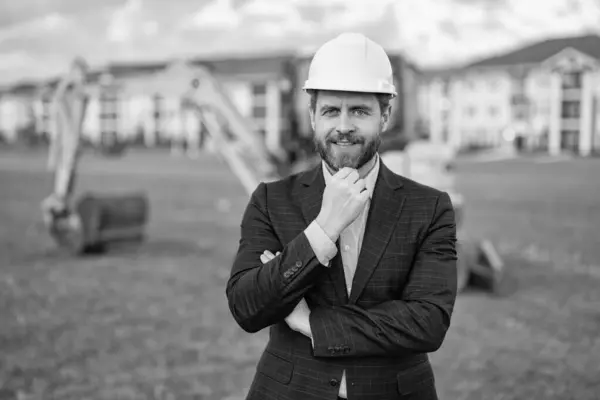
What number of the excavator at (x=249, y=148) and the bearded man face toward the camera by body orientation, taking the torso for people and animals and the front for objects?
1

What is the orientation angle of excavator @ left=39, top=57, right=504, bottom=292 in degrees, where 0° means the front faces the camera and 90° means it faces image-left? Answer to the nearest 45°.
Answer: approximately 90°

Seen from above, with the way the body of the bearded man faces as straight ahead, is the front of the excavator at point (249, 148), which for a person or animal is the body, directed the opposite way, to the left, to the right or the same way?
to the right

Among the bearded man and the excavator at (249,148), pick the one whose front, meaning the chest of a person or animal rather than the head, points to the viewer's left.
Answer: the excavator

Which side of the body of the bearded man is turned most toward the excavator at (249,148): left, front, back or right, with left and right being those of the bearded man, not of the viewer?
back

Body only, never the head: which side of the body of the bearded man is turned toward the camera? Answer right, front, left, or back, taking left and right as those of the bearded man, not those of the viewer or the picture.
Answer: front

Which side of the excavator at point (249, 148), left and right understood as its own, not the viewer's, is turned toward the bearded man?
left
